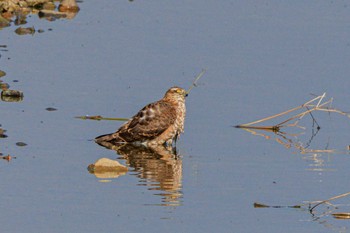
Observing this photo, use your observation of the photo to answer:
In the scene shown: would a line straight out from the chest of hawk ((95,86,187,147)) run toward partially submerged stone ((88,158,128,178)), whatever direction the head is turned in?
no

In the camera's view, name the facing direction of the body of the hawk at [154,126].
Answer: to the viewer's right
